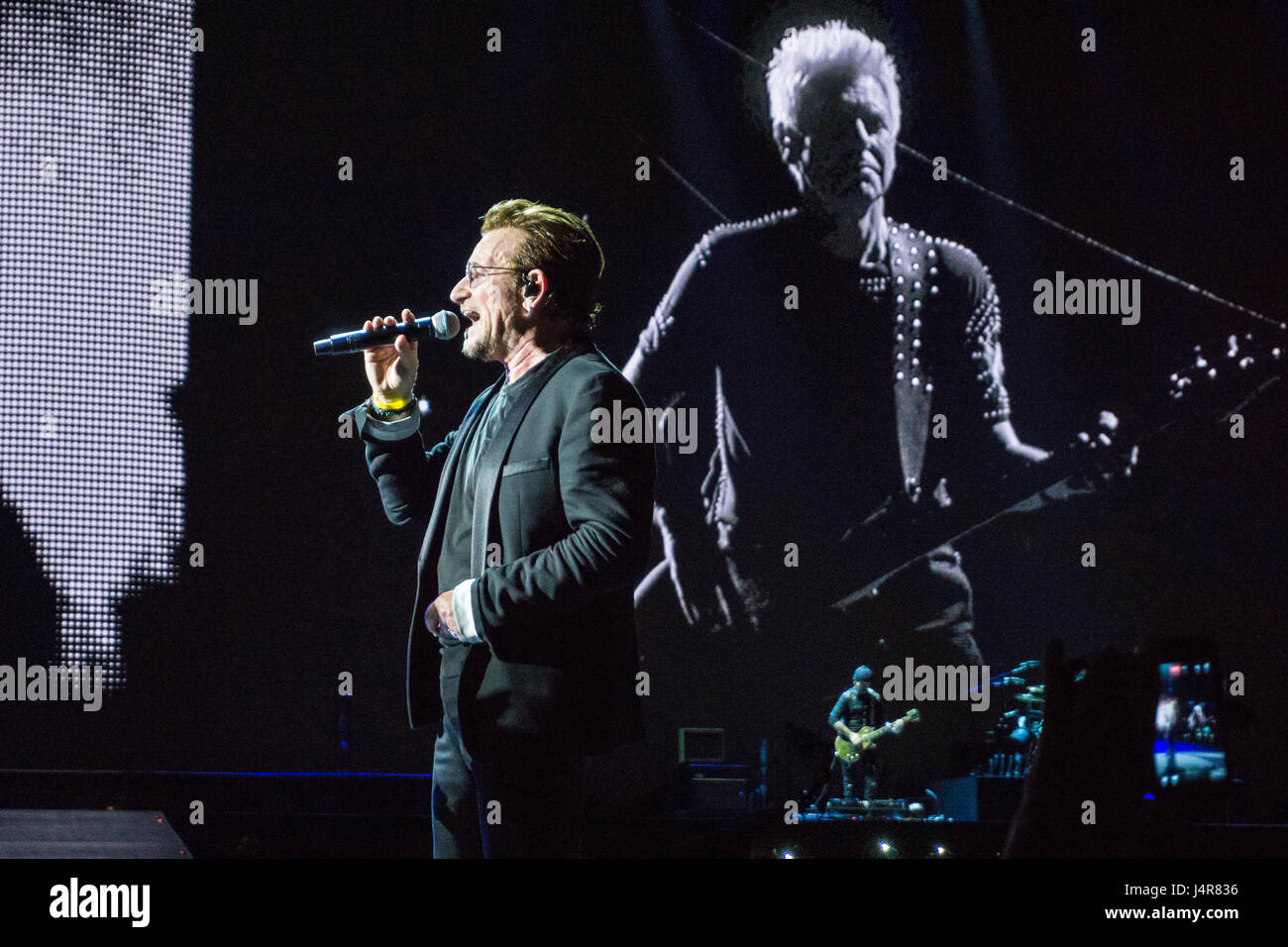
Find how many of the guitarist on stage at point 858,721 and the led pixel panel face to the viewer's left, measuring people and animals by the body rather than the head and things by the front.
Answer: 0

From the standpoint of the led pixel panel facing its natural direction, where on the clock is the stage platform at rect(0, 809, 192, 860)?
The stage platform is roughly at 12 o'clock from the led pixel panel.

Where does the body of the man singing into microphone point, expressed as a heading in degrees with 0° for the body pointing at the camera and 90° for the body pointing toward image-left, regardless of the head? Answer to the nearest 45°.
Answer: approximately 90°

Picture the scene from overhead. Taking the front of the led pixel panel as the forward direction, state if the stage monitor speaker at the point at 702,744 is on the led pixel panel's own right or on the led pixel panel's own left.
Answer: on the led pixel panel's own left

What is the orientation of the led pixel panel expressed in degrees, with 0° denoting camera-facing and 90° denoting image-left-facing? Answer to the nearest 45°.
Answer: approximately 0°

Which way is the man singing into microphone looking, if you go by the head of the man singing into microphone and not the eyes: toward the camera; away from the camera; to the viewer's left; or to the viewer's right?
to the viewer's left

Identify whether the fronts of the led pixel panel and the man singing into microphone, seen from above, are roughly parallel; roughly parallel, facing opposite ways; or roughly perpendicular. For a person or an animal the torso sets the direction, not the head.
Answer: roughly perpendicular

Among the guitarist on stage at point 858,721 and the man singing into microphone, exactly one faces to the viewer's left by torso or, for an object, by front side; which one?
the man singing into microphone

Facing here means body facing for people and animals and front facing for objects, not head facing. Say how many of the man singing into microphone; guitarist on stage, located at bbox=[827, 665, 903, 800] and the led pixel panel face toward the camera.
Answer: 2

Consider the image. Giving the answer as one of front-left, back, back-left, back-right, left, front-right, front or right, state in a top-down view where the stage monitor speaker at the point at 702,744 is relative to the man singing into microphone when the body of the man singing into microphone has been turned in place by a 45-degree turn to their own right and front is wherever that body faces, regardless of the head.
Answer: front-right

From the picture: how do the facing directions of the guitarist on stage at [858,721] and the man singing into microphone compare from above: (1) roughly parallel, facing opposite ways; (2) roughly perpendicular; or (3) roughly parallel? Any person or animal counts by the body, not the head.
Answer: roughly perpendicular
